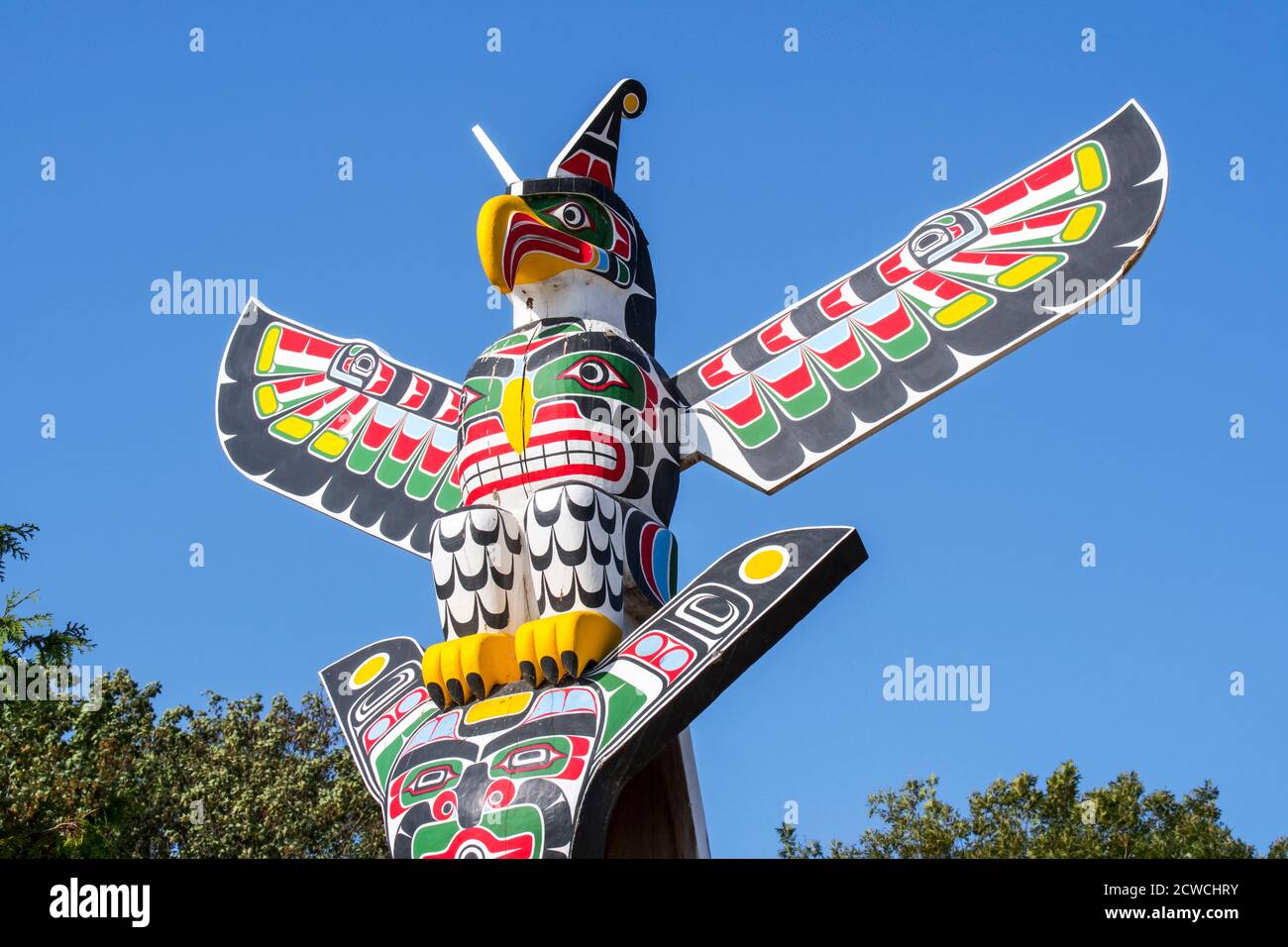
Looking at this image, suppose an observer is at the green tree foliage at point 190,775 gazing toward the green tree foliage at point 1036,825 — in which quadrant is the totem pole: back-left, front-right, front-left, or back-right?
front-right

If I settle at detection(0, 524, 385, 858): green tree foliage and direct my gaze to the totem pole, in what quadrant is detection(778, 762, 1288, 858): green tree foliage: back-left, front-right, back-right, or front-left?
front-left

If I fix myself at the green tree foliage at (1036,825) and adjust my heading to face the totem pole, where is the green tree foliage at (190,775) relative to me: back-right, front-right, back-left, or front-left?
front-right

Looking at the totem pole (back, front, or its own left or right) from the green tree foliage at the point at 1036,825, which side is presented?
back

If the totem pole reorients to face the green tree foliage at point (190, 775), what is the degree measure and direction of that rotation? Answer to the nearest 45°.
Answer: approximately 90° to its right
